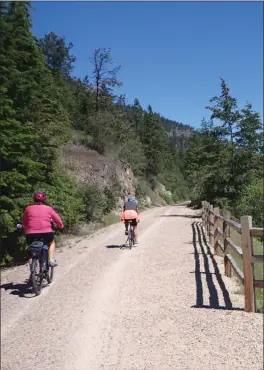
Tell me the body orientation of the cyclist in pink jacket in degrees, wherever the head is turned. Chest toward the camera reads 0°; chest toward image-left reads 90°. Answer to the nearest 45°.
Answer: approximately 180°
